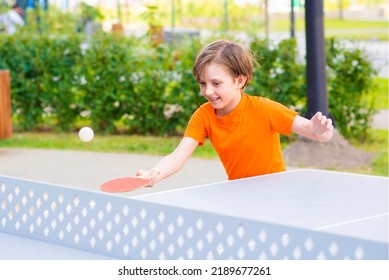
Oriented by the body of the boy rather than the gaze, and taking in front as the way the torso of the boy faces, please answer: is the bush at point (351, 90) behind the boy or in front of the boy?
behind

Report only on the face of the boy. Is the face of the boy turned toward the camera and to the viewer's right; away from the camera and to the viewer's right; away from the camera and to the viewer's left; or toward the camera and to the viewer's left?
toward the camera and to the viewer's left

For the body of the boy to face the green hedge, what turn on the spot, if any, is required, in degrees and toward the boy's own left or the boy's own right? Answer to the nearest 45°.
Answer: approximately 135° to the boy's own right

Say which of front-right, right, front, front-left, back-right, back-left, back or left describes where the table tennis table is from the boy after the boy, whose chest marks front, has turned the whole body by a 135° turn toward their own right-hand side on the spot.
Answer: back

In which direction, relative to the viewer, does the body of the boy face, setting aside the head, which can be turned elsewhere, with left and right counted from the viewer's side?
facing the viewer and to the left of the viewer

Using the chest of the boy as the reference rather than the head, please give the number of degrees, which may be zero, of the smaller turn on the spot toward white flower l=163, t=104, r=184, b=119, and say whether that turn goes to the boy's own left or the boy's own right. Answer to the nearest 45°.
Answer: approximately 135° to the boy's own right

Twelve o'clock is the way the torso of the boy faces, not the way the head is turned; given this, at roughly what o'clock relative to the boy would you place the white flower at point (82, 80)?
The white flower is roughly at 4 o'clock from the boy.
